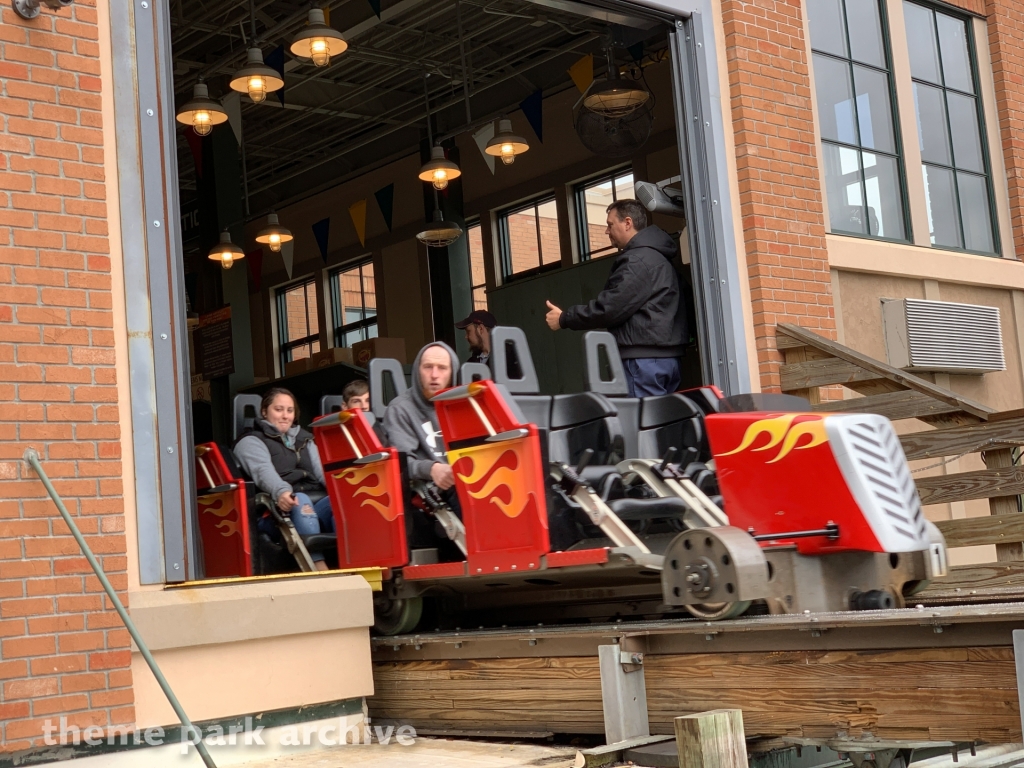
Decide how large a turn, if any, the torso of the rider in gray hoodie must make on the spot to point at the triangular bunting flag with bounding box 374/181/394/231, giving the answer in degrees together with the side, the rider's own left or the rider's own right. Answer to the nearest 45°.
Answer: approximately 135° to the rider's own left

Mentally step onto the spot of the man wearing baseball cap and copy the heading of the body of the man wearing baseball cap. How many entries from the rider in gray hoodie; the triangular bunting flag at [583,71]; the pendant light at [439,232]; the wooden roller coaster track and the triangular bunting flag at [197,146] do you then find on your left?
2

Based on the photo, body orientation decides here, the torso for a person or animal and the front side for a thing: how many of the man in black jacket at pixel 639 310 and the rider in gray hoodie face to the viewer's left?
1

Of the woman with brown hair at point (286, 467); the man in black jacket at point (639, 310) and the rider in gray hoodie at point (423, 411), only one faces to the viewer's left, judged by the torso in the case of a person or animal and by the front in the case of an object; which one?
the man in black jacket

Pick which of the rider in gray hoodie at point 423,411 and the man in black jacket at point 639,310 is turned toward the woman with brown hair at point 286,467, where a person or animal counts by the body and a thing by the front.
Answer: the man in black jacket

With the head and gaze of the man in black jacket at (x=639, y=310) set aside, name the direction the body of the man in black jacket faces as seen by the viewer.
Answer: to the viewer's left
